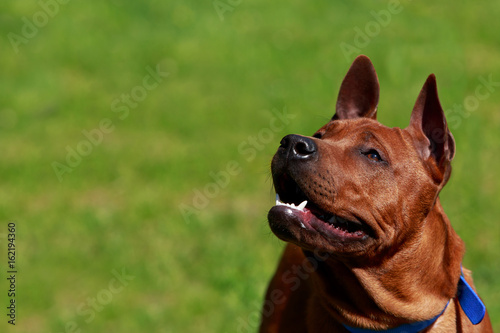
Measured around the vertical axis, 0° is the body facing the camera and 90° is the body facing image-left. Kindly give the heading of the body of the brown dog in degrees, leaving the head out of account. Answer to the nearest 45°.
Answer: approximately 45°
